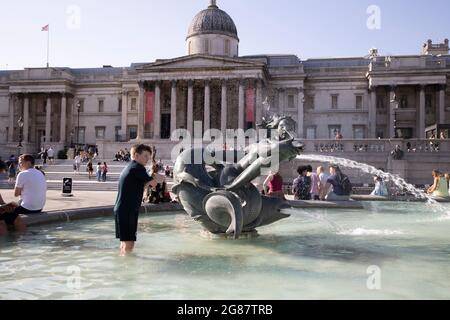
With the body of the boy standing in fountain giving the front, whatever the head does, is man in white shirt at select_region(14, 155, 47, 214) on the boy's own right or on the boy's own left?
on the boy's own left

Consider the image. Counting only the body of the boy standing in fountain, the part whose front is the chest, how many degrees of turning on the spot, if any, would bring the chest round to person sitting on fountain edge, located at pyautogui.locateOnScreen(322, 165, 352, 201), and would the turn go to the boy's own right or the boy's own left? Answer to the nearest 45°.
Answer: approximately 45° to the boy's own left

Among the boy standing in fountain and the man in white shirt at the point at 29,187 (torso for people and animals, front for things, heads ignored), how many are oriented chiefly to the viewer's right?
1

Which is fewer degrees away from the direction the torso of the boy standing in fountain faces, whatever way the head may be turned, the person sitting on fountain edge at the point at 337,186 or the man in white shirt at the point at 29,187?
the person sitting on fountain edge

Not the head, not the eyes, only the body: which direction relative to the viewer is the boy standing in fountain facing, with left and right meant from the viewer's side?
facing to the right of the viewer

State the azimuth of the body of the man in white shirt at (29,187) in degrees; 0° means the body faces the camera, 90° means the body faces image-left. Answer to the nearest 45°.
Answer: approximately 135°

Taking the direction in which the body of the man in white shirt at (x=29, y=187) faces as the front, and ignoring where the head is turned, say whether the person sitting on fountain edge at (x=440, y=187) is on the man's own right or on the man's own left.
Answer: on the man's own right
